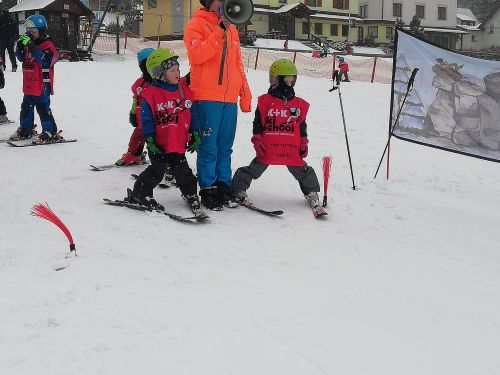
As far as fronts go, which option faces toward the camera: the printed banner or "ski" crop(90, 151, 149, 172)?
the printed banner

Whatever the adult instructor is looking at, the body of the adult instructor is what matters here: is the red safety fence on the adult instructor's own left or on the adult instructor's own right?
on the adult instructor's own left

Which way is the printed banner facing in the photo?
toward the camera

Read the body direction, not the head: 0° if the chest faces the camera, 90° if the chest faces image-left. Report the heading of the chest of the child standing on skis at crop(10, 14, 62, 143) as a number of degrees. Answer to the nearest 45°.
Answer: approximately 45°

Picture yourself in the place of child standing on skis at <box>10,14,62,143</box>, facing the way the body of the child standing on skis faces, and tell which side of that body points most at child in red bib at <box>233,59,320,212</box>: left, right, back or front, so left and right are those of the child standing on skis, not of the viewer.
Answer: left

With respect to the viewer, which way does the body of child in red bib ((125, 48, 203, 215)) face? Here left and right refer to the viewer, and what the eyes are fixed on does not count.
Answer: facing the viewer and to the right of the viewer

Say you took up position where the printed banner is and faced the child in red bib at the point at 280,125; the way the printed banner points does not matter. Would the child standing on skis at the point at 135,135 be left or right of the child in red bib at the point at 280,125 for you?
right

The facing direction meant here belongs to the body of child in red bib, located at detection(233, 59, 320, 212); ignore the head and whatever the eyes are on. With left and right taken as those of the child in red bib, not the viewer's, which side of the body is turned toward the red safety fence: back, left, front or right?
back

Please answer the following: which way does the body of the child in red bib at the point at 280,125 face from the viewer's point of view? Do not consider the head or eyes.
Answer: toward the camera

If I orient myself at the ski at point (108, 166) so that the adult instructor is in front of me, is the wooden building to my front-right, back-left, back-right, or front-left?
back-left

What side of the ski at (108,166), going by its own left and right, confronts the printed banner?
back

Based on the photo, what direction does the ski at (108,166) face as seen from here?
to the viewer's left

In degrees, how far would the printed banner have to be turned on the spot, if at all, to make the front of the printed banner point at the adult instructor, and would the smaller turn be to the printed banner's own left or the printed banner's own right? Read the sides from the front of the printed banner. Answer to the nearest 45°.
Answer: approximately 45° to the printed banner's own right
